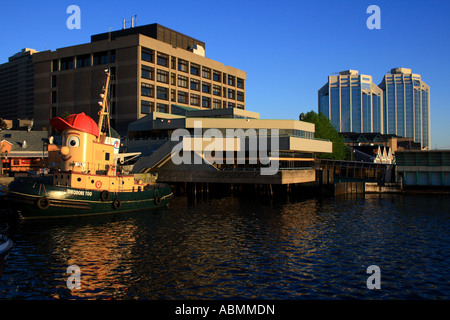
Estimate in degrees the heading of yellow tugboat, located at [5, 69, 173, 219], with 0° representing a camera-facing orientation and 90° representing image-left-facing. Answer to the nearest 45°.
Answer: approximately 45°
